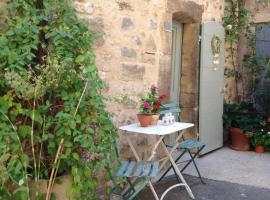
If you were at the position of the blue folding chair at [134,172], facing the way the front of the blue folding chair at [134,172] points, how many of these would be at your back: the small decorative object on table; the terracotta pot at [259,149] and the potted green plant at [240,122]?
0

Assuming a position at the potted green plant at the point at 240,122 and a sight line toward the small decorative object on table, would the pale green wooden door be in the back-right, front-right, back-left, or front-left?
front-right

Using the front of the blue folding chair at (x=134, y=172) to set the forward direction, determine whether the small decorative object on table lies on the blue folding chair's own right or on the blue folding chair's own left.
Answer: on the blue folding chair's own left

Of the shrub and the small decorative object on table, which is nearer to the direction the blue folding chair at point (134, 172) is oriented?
the small decorative object on table

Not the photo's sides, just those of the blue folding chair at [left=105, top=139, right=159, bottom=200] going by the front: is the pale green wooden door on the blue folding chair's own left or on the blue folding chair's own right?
on the blue folding chair's own left

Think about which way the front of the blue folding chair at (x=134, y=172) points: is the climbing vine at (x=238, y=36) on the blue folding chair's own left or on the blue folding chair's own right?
on the blue folding chair's own left

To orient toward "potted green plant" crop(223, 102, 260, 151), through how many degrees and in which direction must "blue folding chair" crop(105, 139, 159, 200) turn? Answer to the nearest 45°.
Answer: approximately 45° to its left

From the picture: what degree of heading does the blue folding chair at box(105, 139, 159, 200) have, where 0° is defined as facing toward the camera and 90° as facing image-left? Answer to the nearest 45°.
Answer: approximately 270°

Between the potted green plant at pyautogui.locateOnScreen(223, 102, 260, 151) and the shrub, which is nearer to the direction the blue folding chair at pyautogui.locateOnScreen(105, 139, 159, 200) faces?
the potted green plant
